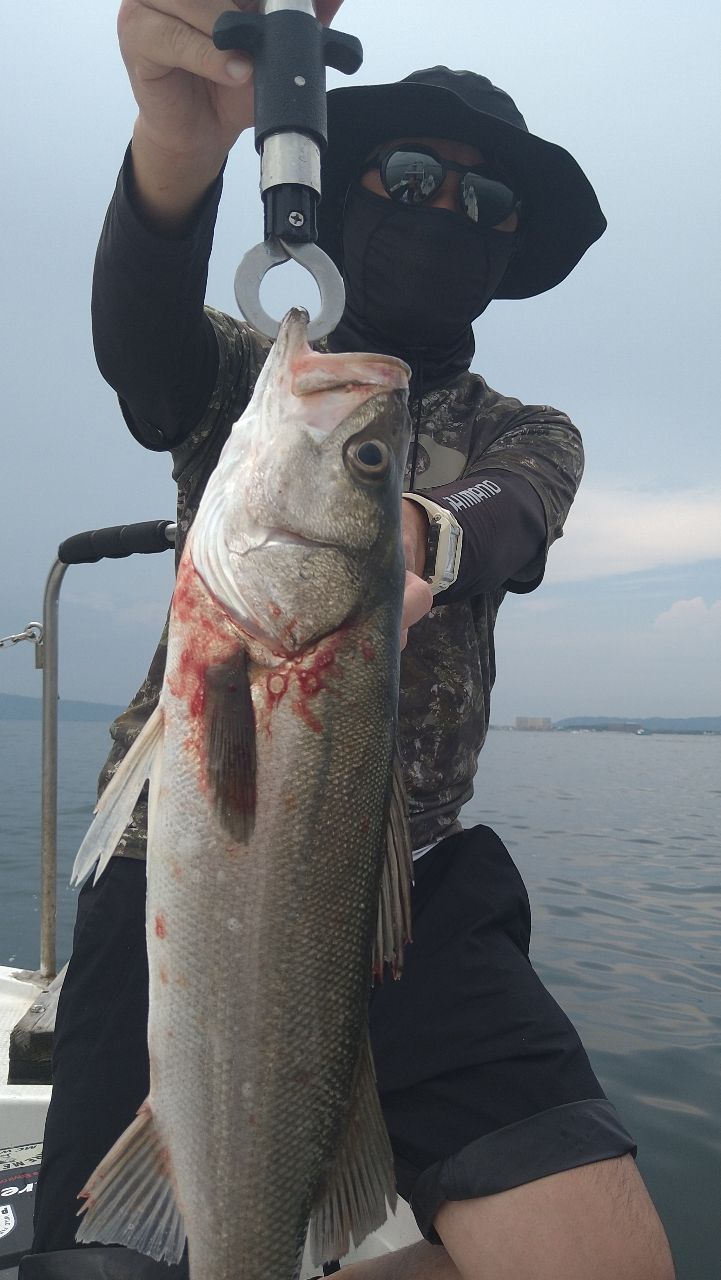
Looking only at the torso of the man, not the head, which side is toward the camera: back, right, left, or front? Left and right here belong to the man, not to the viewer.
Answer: front

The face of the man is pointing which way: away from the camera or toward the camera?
toward the camera
